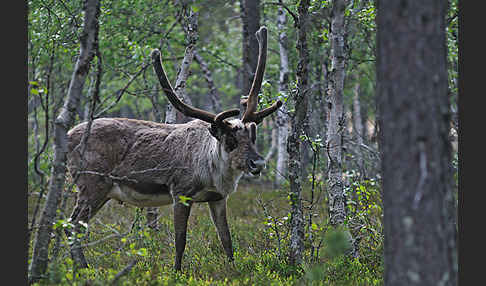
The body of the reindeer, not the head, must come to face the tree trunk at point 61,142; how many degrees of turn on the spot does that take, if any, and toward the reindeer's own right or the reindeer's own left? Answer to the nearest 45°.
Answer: approximately 135° to the reindeer's own right

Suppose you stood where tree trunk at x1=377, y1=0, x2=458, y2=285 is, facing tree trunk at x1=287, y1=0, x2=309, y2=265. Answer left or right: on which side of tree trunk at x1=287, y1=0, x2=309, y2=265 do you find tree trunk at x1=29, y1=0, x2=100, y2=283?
left

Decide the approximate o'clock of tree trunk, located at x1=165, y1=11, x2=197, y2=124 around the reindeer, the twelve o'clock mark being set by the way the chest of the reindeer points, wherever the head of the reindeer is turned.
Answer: The tree trunk is roughly at 9 o'clock from the reindeer.

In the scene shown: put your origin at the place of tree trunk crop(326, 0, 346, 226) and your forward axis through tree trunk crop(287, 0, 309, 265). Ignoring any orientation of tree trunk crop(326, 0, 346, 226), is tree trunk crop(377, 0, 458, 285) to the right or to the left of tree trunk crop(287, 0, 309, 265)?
left

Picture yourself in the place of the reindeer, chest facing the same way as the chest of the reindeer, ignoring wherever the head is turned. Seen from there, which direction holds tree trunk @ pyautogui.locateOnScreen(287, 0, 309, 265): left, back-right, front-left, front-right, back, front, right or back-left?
front-right

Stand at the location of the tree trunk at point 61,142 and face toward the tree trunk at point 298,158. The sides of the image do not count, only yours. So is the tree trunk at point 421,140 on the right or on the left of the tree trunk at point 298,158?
right

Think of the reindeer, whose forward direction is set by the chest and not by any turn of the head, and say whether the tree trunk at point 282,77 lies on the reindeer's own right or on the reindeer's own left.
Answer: on the reindeer's own left

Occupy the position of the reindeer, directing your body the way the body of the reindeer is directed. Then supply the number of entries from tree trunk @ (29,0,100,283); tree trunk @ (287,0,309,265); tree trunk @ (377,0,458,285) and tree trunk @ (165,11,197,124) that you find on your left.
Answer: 1

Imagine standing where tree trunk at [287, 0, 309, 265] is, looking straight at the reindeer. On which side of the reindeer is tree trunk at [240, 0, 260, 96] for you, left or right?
right

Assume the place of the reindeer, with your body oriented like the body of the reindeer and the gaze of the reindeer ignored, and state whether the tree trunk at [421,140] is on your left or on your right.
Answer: on your right

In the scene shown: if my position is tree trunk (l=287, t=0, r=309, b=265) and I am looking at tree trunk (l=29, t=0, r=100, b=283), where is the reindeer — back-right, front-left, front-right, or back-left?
front-right

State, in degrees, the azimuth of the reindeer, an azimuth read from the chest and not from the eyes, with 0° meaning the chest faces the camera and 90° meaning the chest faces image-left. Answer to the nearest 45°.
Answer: approximately 270°

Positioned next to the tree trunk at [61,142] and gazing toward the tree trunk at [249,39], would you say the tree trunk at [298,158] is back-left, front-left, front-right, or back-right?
front-right
